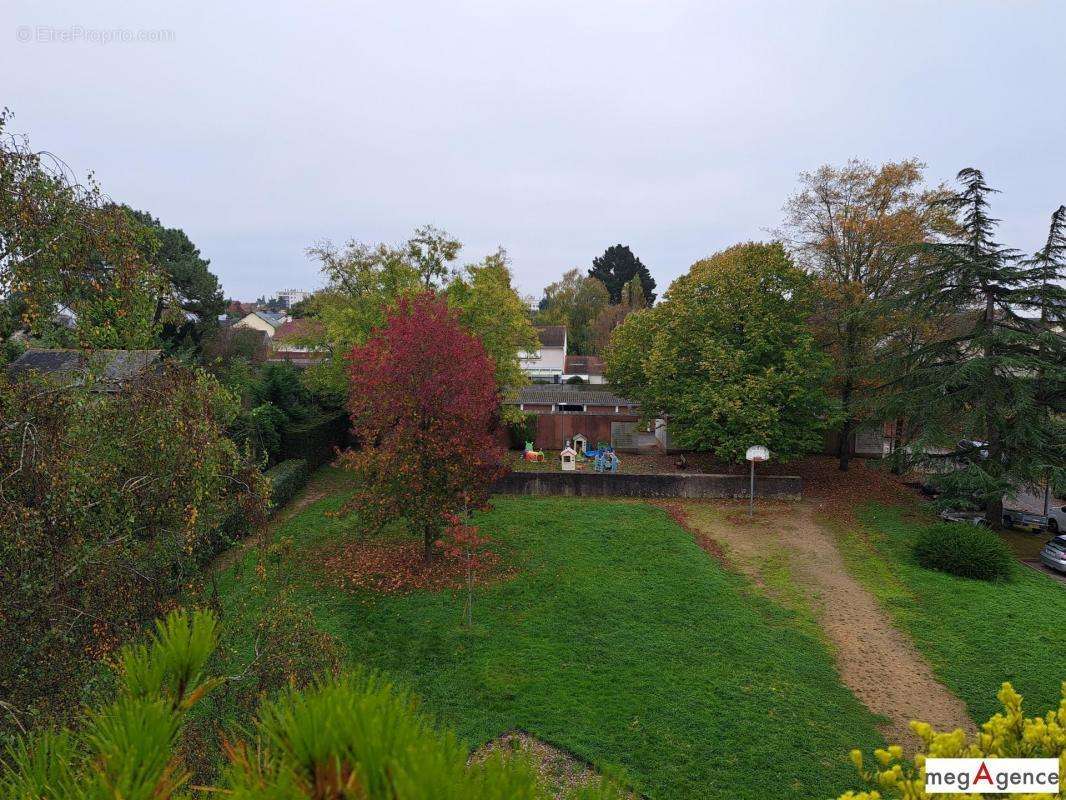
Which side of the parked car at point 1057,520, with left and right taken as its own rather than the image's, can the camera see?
left

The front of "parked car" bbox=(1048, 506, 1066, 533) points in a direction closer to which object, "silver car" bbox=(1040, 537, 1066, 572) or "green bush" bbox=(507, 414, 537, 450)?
the green bush

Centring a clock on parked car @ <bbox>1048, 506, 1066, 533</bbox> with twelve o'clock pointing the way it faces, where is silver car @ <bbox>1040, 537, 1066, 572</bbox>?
The silver car is roughly at 9 o'clock from the parked car.

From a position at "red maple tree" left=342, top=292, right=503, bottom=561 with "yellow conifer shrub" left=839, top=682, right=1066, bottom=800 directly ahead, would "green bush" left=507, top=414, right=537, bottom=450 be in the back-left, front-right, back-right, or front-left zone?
back-left

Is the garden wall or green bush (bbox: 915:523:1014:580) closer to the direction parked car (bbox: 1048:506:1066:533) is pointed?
the garden wall

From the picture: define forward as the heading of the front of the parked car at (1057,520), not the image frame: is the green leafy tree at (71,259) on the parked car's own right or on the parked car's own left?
on the parked car's own left

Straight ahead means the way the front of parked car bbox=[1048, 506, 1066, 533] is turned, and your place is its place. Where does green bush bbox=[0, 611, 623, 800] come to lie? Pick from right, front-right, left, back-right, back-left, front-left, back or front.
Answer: left

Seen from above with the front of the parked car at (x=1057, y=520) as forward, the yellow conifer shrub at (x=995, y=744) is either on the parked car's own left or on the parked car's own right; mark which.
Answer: on the parked car's own left

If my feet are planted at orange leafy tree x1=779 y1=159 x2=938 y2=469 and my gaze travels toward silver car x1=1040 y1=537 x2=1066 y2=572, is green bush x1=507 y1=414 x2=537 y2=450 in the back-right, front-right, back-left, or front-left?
back-right
